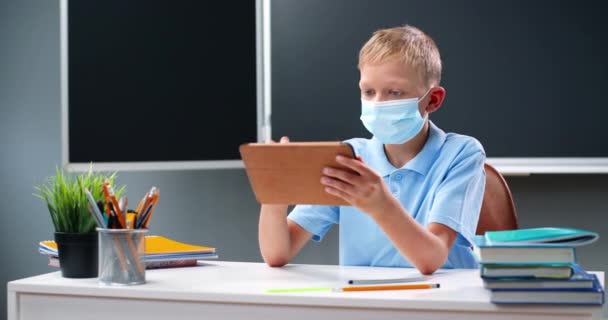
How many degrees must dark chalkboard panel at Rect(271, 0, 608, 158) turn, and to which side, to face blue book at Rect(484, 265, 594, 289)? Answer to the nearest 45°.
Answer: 0° — it already faces it

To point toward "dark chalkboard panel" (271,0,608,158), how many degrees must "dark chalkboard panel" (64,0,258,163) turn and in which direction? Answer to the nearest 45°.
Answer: approximately 90° to its left

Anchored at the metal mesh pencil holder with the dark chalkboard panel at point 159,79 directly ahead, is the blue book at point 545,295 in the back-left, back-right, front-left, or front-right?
back-right

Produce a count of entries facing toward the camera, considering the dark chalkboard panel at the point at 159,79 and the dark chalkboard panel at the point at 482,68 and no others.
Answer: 2

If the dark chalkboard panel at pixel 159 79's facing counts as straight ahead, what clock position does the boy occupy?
The boy is roughly at 11 o'clock from the dark chalkboard panel.

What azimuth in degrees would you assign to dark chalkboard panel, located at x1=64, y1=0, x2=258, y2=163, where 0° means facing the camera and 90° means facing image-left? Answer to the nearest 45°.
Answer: approximately 0°

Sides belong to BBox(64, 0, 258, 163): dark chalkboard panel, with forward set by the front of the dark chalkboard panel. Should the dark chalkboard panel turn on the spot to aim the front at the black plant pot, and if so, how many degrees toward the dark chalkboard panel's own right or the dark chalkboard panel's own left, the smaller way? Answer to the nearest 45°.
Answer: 0° — it already faces it

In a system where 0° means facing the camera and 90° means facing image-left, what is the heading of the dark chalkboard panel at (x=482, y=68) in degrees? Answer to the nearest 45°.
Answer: approximately 0°

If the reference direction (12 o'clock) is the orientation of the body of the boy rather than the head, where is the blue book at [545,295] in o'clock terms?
The blue book is roughly at 10 o'clock from the boy.

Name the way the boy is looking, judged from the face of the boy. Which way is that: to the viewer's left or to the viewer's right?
to the viewer's left
